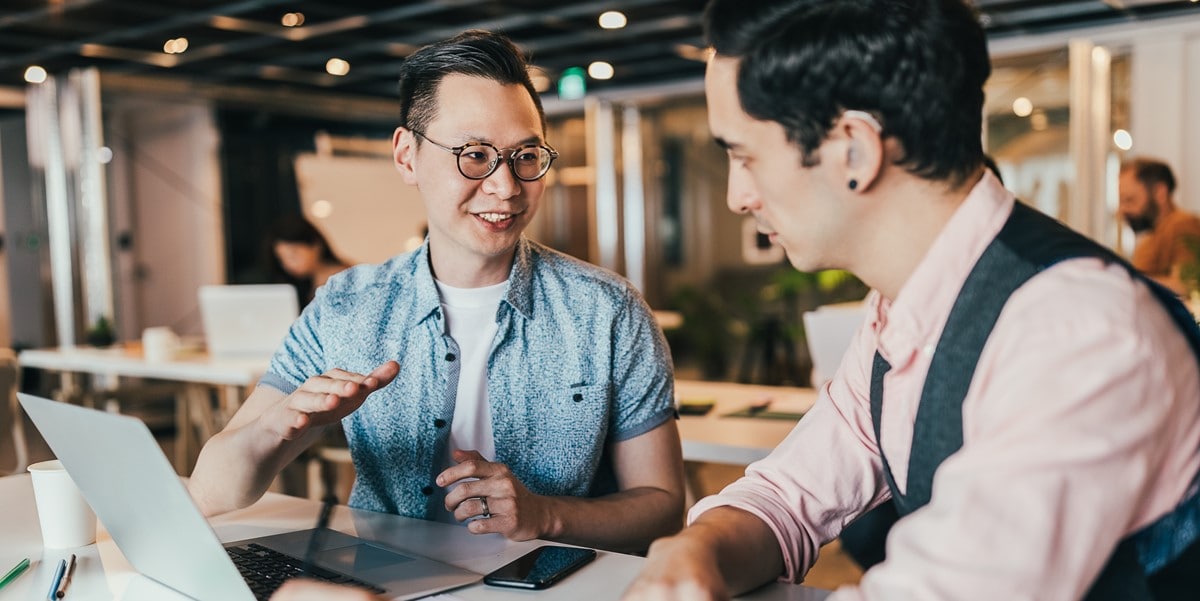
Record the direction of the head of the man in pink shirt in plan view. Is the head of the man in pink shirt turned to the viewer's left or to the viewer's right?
to the viewer's left

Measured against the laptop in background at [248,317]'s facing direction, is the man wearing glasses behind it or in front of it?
behind

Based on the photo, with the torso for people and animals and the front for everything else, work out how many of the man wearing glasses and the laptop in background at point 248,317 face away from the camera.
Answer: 1

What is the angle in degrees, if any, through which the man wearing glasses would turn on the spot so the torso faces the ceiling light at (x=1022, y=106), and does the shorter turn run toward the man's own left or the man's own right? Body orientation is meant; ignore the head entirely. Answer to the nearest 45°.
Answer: approximately 135° to the man's own left

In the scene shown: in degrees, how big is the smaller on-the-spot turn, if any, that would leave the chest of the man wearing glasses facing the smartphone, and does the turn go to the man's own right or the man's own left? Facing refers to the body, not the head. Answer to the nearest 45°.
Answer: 0° — they already face it

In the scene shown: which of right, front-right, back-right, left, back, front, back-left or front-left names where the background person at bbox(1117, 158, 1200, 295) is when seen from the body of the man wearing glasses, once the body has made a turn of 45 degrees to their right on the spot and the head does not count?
back

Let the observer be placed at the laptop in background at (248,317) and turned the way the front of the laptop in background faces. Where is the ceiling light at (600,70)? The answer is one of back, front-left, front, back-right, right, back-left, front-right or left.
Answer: front-right

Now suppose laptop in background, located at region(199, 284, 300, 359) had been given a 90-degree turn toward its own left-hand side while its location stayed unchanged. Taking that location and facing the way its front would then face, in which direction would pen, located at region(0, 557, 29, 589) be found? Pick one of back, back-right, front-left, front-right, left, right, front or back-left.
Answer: left

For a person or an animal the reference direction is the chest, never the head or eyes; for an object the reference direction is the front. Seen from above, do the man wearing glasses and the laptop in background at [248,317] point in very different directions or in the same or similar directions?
very different directions

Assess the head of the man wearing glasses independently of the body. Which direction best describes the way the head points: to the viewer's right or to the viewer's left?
to the viewer's right

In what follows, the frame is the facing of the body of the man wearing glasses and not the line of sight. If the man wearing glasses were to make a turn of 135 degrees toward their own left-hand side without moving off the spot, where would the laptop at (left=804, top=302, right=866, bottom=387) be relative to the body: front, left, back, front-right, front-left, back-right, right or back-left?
front

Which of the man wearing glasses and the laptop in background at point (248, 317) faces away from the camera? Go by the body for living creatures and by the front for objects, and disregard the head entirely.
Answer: the laptop in background

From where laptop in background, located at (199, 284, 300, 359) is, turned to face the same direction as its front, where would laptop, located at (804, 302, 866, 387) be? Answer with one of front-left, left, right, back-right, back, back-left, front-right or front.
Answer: back-right

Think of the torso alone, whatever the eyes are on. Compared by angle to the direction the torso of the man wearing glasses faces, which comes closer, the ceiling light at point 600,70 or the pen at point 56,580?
the pen

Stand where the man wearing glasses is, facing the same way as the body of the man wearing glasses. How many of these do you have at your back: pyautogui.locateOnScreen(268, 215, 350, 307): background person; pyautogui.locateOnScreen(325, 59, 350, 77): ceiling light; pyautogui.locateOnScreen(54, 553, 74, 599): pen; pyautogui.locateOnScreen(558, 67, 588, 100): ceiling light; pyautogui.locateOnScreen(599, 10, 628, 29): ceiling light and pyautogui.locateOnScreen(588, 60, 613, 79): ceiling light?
5

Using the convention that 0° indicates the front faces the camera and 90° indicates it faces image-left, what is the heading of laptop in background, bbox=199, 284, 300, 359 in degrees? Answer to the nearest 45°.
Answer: approximately 180°

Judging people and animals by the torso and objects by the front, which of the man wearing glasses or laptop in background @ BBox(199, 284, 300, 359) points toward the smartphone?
the man wearing glasses

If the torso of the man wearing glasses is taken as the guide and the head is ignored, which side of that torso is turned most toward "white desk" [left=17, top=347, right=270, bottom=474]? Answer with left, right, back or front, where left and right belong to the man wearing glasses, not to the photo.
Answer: back

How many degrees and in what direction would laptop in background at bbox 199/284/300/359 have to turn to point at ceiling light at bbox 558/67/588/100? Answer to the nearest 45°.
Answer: approximately 45° to its right
